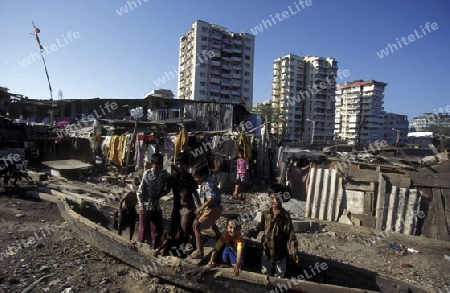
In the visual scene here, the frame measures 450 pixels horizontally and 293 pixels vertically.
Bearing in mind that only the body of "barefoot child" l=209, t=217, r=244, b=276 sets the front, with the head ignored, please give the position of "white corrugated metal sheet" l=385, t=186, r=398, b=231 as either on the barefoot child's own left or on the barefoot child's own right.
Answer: on the barefoot child's own left

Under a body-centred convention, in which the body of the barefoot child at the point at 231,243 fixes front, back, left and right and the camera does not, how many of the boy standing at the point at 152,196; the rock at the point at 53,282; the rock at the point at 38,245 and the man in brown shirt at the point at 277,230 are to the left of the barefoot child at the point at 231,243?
1

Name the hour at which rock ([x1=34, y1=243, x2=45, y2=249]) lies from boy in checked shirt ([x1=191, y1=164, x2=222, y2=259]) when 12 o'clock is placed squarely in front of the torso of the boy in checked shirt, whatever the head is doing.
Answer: The rock is roughly at 1 o'clock from the boy in checked shirt.

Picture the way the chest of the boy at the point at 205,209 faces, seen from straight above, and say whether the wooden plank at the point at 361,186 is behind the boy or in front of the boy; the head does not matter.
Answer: behind

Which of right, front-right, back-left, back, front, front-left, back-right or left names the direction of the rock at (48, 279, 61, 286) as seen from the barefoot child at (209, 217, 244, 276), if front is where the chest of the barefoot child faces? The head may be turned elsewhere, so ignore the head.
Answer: right

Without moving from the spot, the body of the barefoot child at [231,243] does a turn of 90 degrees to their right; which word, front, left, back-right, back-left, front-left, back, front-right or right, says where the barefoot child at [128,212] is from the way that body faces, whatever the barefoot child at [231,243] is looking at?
front-right

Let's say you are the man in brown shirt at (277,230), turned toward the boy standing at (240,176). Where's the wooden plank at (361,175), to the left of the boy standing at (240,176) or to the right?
right

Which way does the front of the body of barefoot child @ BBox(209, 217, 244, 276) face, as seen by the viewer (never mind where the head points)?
toward the camera
